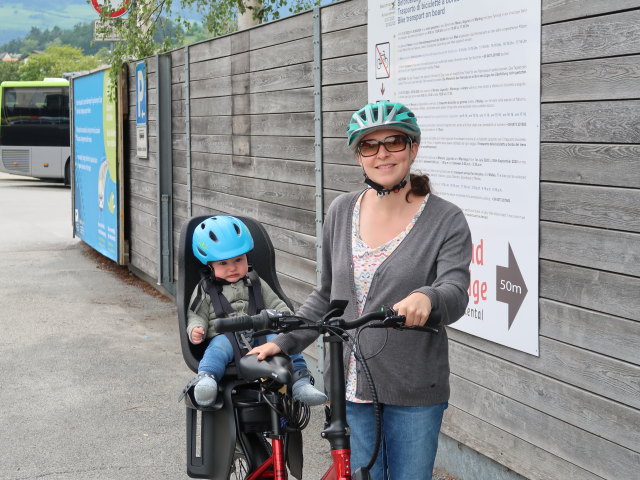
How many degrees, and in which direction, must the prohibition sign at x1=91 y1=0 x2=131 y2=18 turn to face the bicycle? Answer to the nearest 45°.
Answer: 0° — it already faces it

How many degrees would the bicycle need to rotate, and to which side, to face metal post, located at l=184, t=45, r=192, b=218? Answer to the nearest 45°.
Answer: approximately 135° to its left

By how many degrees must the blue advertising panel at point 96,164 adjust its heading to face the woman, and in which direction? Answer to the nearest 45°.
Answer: approximately 45° to its left

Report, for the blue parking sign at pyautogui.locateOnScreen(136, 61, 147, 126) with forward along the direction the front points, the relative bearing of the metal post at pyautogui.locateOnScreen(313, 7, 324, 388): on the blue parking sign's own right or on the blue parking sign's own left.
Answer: on the blue parking sign's own left

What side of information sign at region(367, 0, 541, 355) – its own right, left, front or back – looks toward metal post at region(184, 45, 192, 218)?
right

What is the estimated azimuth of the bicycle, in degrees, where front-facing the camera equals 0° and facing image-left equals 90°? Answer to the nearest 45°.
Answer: approximately 315°

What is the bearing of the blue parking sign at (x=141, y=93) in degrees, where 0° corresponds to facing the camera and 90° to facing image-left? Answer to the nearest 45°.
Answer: approximately 45°

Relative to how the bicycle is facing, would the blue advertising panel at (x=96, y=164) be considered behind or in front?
behind
